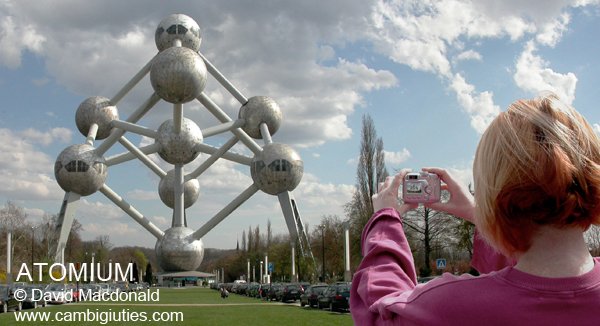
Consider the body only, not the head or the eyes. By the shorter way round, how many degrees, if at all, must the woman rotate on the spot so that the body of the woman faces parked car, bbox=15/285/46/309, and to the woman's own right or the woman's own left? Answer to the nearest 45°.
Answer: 0° — they already face it

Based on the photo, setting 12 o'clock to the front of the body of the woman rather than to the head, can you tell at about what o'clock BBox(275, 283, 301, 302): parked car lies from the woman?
The parked car is roughly at 1 o'clock from the woman.

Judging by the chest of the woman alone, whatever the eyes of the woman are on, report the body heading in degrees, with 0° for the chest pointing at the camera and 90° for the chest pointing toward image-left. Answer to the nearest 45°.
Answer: approximately 135°

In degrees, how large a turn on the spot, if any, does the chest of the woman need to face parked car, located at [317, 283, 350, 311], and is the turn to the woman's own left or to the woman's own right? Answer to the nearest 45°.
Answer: approximately 45° to the woman's own right

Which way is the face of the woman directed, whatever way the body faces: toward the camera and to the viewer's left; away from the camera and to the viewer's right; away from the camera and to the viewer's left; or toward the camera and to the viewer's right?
away from the camera and to the viewer's left

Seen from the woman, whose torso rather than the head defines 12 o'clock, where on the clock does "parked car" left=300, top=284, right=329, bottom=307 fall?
The parked car is roughly at 1 o'clock from the woman.

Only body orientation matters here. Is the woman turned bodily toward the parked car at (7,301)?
yes

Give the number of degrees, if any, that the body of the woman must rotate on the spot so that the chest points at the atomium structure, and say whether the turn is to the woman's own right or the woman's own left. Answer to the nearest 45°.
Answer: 0° — they already face it
